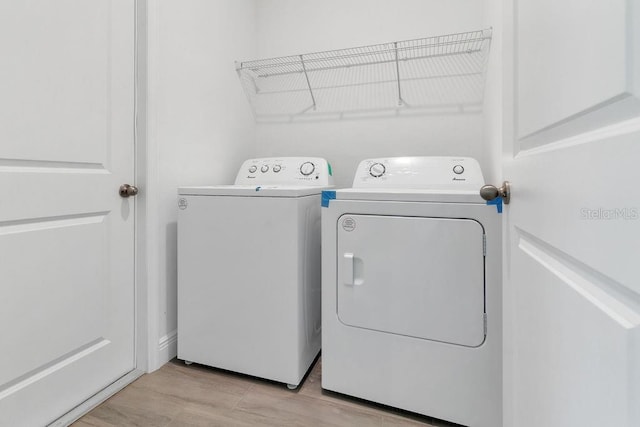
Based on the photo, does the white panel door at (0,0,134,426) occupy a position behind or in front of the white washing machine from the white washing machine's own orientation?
in front

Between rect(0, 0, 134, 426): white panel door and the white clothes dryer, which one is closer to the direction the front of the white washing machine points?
the white panel door

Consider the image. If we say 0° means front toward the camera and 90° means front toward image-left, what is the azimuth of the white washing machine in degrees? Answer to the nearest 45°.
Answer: approximately 45°

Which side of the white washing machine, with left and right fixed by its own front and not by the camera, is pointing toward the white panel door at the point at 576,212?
left

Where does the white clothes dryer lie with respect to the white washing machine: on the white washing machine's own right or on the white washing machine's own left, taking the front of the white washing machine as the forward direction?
on the white washing machine's own left
